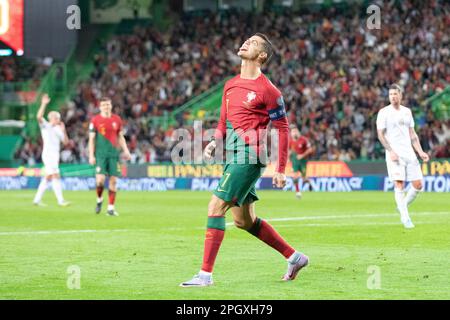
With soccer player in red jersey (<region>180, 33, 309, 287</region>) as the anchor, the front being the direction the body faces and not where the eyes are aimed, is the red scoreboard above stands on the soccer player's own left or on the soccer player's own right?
on the soccer player's own right

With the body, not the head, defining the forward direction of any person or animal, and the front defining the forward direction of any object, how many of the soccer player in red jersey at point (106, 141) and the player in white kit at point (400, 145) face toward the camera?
2

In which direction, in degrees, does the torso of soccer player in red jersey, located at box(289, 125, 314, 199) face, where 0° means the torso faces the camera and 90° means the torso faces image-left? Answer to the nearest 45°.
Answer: approximately 45°

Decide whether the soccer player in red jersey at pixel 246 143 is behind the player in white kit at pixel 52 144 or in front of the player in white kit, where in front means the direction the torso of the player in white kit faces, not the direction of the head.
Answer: in front

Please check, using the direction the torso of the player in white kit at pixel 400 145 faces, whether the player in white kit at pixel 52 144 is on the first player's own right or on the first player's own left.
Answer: on the first player's own right

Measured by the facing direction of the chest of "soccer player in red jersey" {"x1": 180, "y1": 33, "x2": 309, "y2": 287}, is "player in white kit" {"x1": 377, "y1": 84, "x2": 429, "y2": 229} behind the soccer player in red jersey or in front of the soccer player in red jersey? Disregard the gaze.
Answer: behind

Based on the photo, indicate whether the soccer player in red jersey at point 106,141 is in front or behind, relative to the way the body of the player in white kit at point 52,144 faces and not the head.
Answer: in front

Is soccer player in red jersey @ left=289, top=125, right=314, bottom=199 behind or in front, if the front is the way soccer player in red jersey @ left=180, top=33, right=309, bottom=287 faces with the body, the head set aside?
behind
